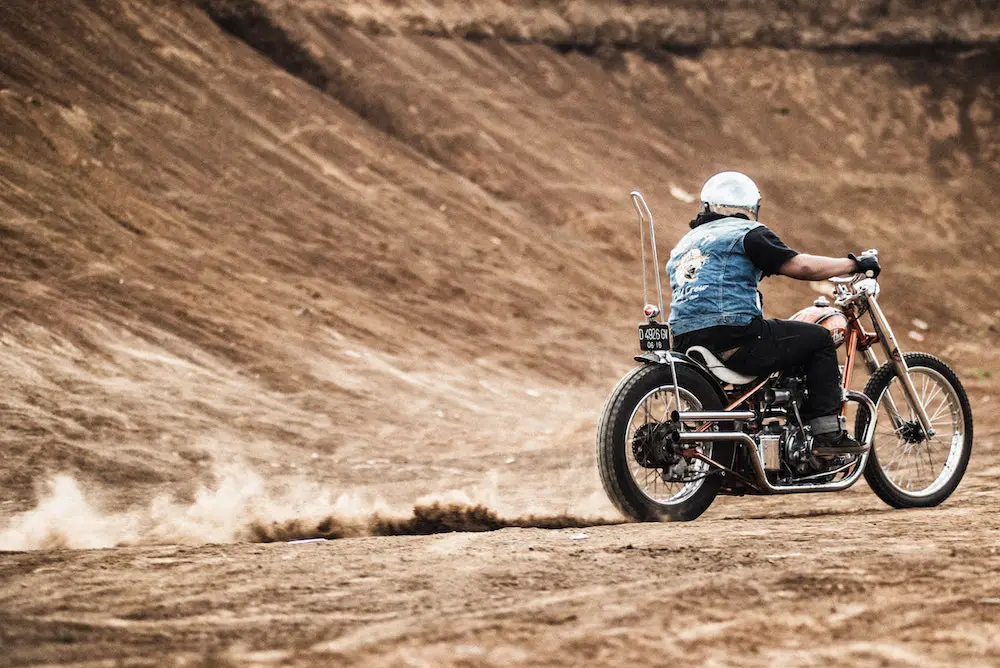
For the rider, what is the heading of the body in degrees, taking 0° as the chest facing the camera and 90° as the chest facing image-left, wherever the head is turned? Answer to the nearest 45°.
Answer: approximately 225°

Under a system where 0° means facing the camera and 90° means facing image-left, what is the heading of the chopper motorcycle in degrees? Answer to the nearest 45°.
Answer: approximately 225°
